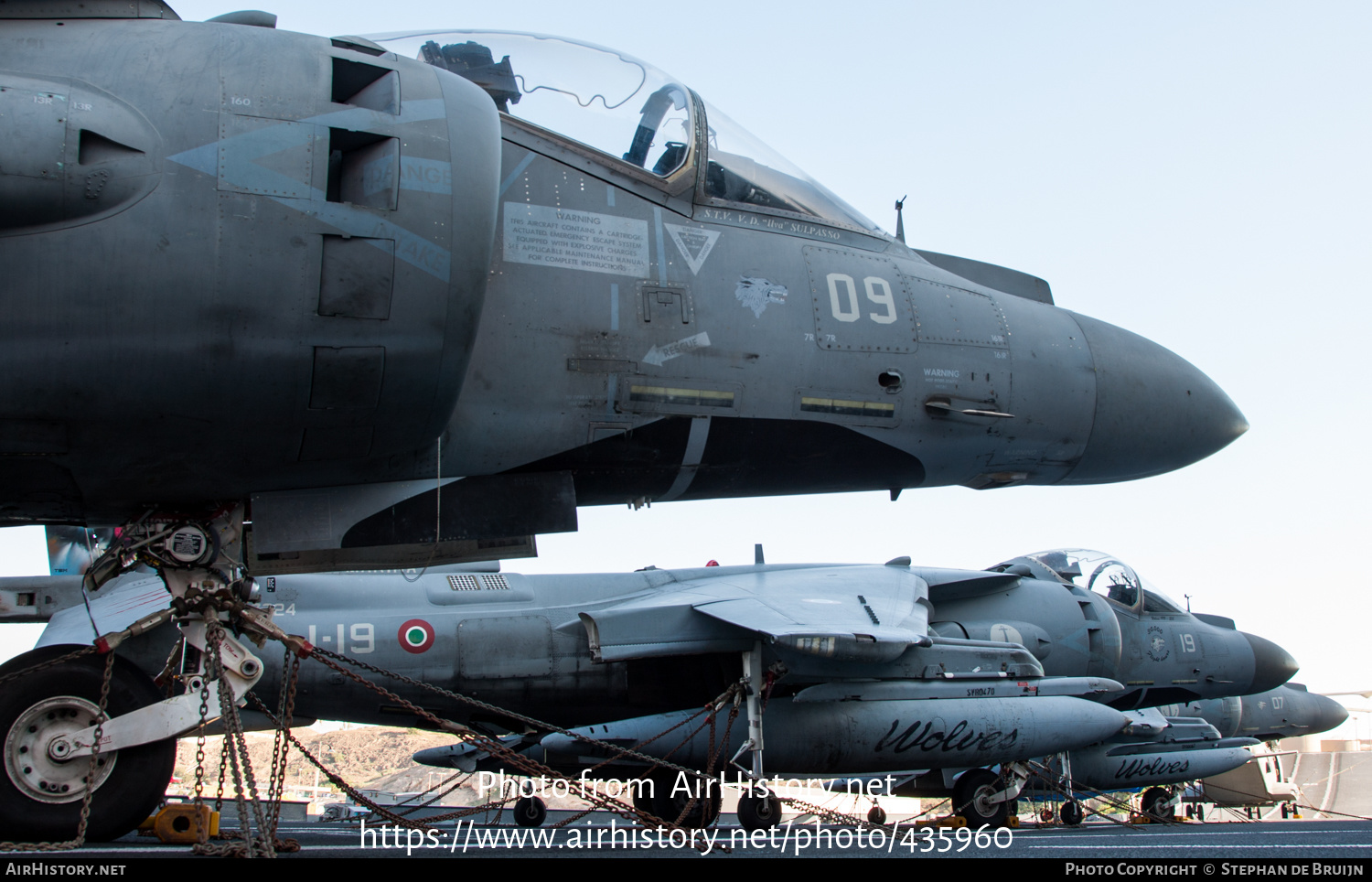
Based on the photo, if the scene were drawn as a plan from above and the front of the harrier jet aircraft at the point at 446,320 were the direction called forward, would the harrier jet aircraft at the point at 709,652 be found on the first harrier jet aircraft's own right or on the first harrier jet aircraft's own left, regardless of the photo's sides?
on the first harrier jet aircraft's own left

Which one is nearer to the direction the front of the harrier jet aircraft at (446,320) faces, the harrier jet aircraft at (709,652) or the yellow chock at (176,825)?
the harrier jet aircraft

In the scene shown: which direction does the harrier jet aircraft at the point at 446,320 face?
to the viewer's right

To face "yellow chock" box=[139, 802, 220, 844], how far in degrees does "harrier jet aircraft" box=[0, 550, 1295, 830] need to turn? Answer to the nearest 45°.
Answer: approximately 135° to its right

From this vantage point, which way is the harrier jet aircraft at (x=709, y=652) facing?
to the viewer's right

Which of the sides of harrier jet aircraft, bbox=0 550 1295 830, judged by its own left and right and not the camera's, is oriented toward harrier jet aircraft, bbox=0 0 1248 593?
right

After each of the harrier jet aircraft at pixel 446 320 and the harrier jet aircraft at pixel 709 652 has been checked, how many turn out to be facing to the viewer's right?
2
